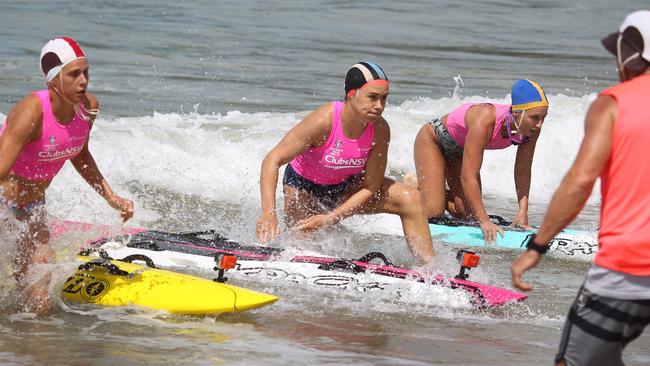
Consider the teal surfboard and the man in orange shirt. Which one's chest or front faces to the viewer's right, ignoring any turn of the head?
the teal surfboard

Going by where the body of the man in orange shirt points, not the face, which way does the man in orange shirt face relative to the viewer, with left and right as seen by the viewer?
facing away from the viewer and to the left of the viewer

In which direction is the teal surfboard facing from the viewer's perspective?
to the viewer's right

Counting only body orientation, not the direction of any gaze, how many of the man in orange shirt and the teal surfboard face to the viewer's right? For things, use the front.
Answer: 1

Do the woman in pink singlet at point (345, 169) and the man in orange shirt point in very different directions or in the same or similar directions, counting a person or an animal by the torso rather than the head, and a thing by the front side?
very different directions

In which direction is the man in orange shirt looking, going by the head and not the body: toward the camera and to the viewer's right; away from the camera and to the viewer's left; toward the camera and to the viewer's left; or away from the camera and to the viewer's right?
away from the camera and to the viewer's left

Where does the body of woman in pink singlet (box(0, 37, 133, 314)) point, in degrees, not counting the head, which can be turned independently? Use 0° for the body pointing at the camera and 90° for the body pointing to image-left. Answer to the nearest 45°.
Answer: approximately 315°

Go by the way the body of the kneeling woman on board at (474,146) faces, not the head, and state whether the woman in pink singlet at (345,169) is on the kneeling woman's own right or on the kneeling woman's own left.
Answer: on the kneeling woman's own right
